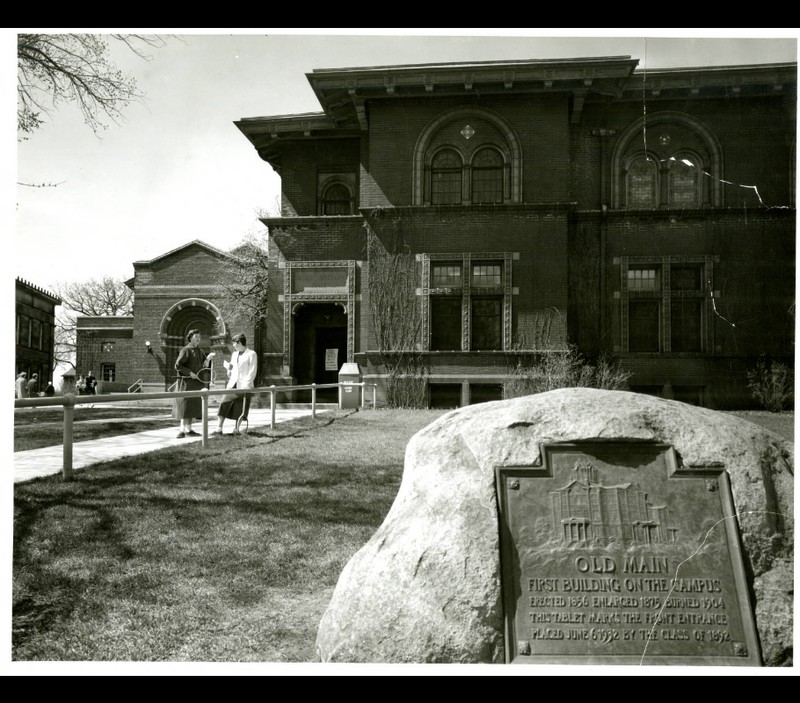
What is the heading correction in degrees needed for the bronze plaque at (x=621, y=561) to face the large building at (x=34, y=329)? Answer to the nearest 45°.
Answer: approximately 90° to its right

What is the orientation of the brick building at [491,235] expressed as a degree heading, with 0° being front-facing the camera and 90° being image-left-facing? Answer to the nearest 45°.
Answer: approximately 0°

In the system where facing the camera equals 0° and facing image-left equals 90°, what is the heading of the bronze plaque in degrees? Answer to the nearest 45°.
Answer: approximately 0°

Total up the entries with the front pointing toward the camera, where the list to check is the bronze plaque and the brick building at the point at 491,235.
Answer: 2

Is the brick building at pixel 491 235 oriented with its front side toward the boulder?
yes

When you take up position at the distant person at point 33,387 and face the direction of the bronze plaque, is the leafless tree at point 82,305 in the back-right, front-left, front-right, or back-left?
back-left
